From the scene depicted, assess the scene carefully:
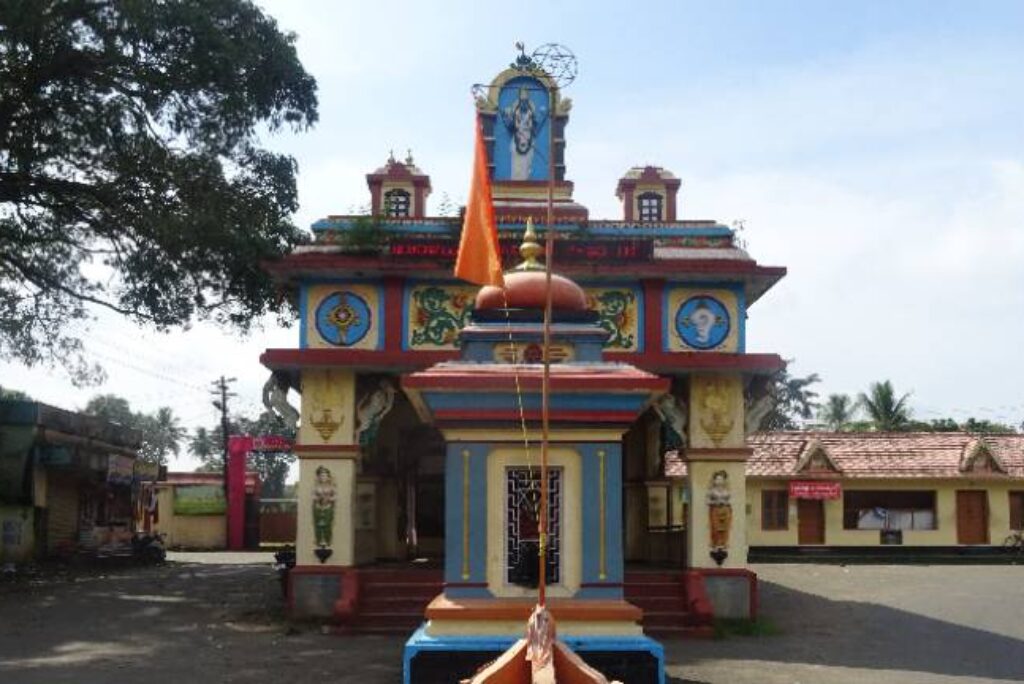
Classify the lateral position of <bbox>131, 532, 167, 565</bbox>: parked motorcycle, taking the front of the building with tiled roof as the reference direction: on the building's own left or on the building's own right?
on the building's own right

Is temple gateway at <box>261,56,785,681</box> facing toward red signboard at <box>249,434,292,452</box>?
no

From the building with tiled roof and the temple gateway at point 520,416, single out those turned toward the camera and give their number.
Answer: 2

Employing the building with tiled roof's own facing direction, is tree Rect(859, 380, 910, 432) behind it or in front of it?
behind

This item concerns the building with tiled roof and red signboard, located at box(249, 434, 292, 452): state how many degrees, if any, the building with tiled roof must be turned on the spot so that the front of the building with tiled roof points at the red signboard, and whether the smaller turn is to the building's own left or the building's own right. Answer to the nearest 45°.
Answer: approximately 90° to the building's own right

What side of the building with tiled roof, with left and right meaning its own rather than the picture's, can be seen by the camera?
front

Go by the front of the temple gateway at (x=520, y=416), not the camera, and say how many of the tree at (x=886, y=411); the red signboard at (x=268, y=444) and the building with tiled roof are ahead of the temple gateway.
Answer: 0

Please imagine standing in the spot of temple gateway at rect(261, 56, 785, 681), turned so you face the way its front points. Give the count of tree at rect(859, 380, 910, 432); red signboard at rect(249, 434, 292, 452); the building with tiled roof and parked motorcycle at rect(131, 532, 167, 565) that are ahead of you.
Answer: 0

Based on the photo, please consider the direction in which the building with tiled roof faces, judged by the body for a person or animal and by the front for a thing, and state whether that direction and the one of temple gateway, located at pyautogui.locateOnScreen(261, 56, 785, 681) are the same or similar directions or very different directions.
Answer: same or similar directions

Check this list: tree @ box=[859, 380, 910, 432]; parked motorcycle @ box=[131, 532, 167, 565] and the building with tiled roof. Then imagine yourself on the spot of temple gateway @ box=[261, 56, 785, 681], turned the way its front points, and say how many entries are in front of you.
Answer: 0

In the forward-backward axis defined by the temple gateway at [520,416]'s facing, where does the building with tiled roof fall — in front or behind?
behind
